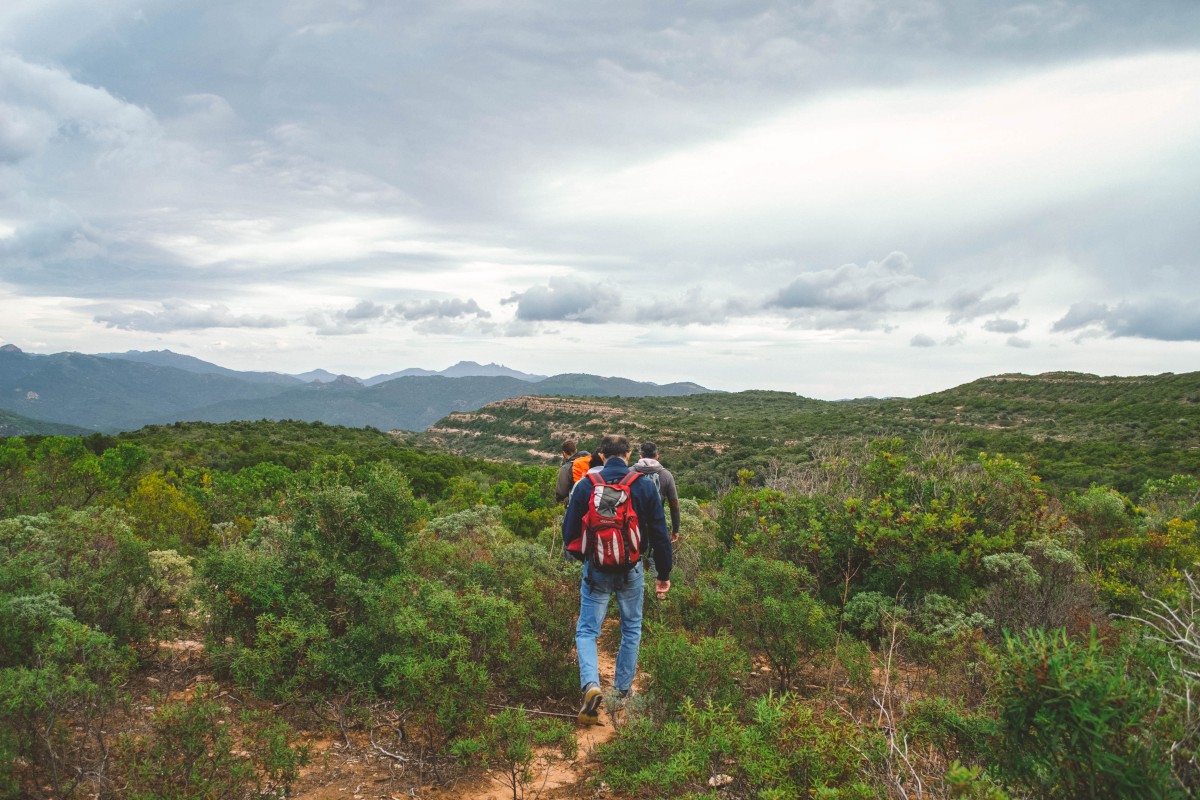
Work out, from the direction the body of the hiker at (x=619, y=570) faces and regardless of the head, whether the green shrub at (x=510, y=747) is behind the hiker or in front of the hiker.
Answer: behind

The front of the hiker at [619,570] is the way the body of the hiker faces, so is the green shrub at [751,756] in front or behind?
behind

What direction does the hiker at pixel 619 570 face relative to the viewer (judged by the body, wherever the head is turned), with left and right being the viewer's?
facing away from the viewer

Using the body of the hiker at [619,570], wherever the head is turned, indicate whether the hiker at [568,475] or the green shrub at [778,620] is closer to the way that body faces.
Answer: the hiker

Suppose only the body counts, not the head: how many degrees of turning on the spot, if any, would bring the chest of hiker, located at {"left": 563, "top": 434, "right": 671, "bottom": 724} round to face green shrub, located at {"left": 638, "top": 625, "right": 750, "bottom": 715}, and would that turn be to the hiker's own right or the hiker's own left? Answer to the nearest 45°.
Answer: approximately 135° to the hiker's own right

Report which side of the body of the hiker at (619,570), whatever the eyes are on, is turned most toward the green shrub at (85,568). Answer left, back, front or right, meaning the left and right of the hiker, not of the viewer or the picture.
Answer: left

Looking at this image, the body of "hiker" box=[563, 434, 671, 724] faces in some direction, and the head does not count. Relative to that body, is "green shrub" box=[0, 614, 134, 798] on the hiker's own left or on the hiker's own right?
on the hiker's own left
